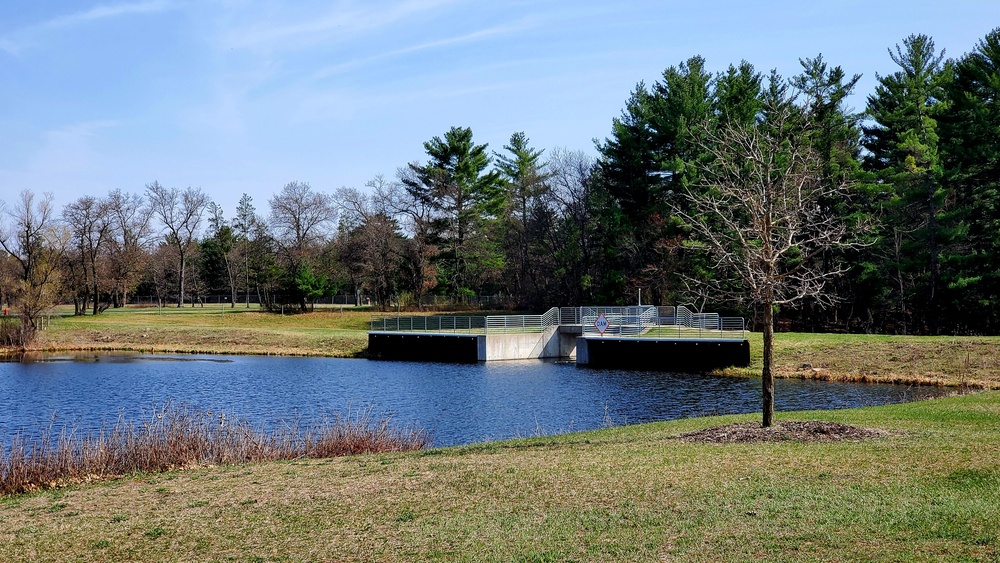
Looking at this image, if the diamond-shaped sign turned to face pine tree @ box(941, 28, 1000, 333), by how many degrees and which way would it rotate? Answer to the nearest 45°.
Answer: approximately 90° to its left

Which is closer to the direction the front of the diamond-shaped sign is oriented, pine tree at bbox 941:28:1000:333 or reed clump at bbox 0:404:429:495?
the reed clump

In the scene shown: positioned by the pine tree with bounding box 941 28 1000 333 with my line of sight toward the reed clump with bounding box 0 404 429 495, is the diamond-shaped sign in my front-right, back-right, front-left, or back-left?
front-right

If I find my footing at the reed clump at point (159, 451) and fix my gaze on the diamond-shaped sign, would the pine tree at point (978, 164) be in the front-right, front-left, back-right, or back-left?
front-right

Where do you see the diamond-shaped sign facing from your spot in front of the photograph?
facing the viewer

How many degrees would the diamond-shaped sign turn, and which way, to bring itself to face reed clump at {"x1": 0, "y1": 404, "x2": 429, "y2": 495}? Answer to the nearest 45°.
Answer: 0° — it already faces it
